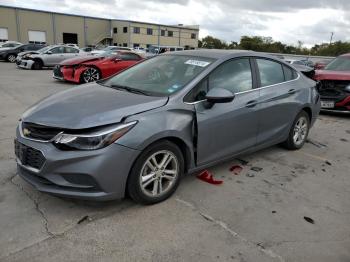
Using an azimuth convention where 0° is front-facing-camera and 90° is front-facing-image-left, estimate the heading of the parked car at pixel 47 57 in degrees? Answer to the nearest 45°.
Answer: approximately 45°

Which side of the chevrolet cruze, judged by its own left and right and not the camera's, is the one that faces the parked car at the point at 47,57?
right

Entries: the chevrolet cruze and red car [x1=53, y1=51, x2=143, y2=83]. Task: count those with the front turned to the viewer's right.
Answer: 0
